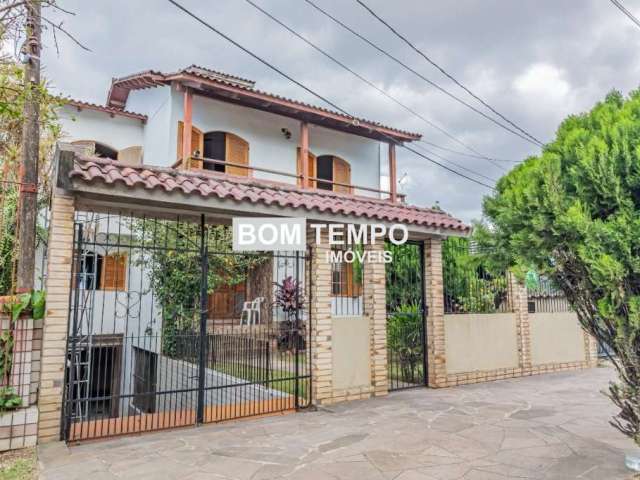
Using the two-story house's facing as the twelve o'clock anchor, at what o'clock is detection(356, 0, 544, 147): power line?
The power line is roughly at 10 o'clock from the two-story house.

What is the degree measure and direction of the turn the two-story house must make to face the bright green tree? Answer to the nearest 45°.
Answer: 0° — it already faces it

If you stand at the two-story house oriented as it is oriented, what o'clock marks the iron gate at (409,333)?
The iron gate is roughly at 10 o'clock from the two-story house.

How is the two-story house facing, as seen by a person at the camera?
facing the viewer and to the right of the viewer

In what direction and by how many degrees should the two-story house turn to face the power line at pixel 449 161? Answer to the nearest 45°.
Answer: approximately 90° to its left

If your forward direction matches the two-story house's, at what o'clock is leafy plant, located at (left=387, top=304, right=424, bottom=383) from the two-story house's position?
The leafy plant is roughly at 10 o'clock from the two-story house.

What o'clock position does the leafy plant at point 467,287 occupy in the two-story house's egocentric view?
The leafy plant is roughly at 10 o'clock from the two-story house.

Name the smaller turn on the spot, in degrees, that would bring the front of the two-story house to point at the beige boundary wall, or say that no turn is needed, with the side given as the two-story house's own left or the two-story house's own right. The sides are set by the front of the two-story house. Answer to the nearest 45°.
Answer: approximately 45° to the two-story house's own left

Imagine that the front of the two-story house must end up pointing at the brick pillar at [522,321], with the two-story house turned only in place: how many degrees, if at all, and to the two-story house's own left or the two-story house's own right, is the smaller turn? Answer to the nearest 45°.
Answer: approximately 45° to the two-story house's own left
